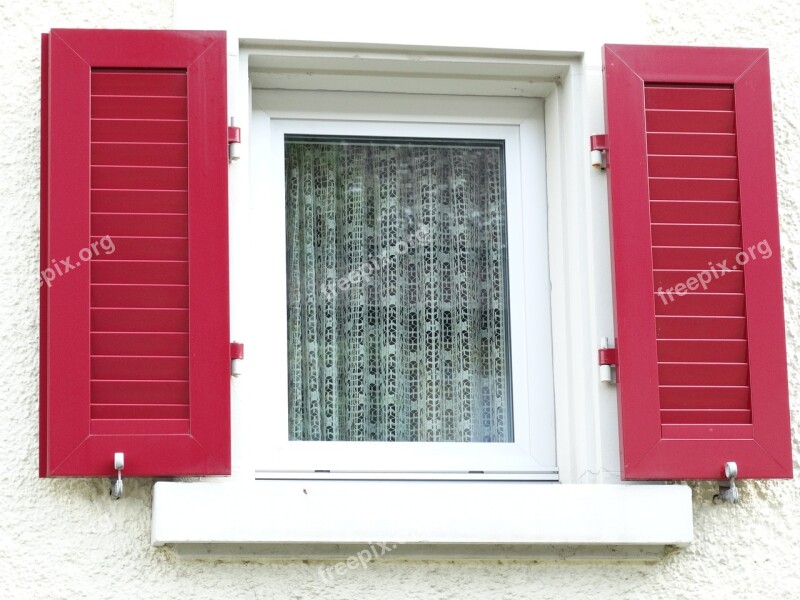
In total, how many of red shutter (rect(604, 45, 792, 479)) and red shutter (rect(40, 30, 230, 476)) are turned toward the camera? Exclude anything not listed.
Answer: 2

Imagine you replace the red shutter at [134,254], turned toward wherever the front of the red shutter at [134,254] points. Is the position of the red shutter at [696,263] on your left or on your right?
on your left

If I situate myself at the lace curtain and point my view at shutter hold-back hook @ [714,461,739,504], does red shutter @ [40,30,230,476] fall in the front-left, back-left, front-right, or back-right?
back-right

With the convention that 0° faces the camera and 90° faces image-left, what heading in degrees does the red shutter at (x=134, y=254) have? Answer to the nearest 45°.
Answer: approximately 0°

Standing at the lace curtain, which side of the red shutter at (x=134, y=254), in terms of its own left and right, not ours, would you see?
left
